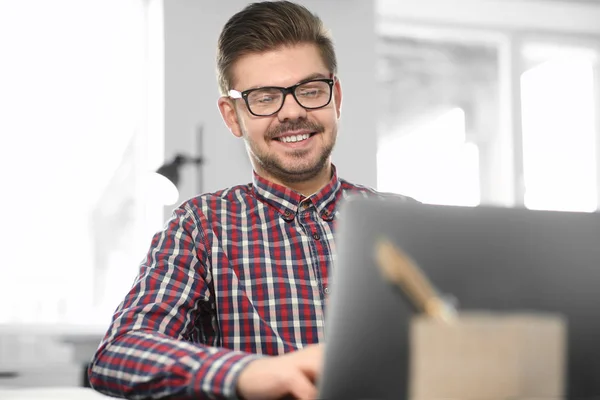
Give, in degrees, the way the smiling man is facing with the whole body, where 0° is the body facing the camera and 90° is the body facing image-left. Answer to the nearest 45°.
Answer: approximately 315°

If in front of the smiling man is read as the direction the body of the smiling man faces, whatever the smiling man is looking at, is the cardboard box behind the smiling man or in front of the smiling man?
in front

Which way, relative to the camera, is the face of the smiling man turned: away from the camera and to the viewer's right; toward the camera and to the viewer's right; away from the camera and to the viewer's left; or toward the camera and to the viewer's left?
toward the camera and to the viewer's right
